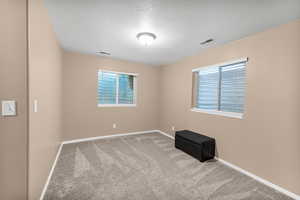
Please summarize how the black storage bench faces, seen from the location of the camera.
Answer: facing the viewer and to the left of the viewer

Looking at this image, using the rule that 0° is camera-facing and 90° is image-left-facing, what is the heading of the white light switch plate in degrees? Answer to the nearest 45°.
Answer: approximately 0°

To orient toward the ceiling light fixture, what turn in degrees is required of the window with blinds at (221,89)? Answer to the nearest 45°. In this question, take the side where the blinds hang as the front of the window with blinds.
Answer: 0° — it already faces it

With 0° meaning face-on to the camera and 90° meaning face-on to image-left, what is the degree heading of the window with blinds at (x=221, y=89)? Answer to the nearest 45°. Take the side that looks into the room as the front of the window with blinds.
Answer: approximately 45°

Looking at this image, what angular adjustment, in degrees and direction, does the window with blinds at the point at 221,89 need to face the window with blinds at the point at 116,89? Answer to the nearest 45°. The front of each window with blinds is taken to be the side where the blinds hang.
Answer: approximately 45° to its right

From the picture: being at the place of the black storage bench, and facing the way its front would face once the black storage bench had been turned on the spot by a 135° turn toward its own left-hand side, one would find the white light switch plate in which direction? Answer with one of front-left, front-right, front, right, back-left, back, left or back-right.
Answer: back-right

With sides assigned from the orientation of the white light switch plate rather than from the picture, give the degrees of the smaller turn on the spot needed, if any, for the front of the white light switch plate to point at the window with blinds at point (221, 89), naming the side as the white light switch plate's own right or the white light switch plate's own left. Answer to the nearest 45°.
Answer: approximately 90° to the white light switch plate's own left

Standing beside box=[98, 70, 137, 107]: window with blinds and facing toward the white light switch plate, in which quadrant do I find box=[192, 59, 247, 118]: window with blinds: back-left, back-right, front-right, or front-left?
front-left

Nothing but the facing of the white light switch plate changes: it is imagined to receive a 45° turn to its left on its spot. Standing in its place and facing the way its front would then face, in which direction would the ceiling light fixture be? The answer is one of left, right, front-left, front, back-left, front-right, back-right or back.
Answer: front-left
